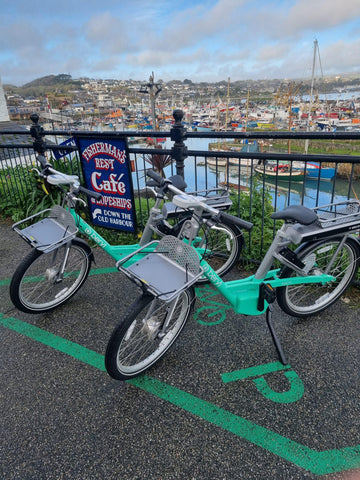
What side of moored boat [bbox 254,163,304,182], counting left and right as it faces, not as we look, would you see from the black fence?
left

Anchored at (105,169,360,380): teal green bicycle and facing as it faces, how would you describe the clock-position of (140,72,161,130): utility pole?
The utility pole is roughly at 4 o'clock from the teal green bicycle.

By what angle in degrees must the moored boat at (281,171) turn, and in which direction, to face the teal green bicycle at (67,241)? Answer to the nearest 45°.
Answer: approximately 90° to its left

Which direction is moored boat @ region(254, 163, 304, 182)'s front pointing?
to the viewer's left

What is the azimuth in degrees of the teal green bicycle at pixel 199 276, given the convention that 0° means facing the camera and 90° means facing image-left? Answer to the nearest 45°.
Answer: approximately 45°

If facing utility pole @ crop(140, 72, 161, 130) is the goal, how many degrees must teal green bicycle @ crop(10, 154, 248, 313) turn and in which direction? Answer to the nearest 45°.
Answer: approximately 135° to its right
